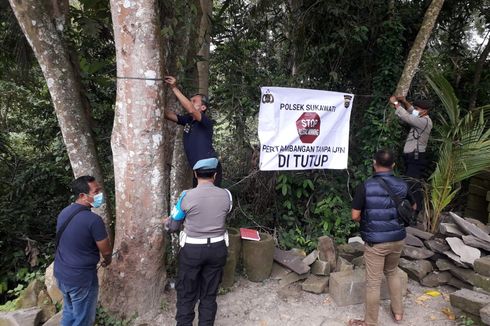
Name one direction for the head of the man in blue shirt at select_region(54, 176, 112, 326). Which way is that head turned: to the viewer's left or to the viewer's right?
to the viewer's right

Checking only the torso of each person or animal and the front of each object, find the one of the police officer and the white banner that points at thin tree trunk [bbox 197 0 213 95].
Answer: the police officer

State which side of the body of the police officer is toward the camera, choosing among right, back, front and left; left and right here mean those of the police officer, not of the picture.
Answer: back

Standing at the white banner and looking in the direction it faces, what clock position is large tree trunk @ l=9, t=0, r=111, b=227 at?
The large tree trunk is roughly at 2 o'clock from the white banner.

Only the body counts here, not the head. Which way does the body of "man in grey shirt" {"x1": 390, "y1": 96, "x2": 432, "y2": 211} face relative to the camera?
to the viewer's left

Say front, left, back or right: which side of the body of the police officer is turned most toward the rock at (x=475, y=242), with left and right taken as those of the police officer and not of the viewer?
right

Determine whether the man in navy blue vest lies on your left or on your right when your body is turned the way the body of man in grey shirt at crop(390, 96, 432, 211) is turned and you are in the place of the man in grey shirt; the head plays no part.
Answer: on your left

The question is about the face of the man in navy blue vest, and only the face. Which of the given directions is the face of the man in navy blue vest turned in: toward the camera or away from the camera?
away from the camera

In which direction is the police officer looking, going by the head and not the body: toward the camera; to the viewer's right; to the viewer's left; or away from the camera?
away from the camera

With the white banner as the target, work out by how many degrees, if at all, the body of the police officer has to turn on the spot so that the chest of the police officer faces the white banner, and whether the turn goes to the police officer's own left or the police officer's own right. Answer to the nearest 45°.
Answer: approximately 45° to the police officer's own right

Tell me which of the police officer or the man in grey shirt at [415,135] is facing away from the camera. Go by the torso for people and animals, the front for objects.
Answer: the police officer

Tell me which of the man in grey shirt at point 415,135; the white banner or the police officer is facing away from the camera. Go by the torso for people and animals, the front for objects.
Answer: the police officer

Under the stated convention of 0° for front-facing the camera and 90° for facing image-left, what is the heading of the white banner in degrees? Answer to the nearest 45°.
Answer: approximately 0°

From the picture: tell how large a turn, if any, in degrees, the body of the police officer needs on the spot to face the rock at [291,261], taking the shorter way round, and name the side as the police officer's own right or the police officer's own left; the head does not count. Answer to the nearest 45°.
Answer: approximately 45° to the police officer's own right
